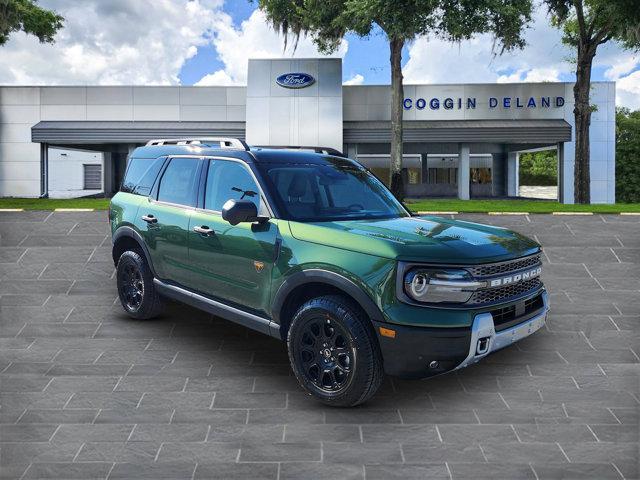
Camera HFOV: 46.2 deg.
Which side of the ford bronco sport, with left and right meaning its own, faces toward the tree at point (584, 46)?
left

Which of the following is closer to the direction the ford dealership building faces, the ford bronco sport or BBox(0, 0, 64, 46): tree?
the ford bronco sport

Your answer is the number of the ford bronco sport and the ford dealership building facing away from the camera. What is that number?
0

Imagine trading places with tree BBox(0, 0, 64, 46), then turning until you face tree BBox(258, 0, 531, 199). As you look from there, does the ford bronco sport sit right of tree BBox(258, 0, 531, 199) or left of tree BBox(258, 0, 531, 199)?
right

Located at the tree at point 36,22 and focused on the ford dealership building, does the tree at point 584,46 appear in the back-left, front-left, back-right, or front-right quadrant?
front-right

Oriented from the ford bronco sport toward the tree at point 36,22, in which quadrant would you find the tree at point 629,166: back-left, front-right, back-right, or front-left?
front-right

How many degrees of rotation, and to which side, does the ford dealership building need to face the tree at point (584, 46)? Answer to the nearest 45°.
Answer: approximately 45° to its left

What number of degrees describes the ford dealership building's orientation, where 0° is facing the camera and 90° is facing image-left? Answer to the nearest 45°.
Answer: approximately 0°

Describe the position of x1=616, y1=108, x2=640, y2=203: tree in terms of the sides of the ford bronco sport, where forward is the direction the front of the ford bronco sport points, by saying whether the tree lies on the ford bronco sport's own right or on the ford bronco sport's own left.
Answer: on the ford bronco sport's own left

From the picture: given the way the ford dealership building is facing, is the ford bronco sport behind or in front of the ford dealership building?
in front

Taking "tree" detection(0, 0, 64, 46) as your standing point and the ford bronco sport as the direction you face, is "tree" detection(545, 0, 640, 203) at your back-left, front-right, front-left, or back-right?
front-left

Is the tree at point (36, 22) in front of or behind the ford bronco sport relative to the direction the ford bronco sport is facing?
behind

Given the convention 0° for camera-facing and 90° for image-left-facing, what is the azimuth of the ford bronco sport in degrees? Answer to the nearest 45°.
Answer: approximately 315°

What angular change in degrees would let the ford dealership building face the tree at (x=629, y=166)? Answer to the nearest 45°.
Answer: approximately 135° to its left
